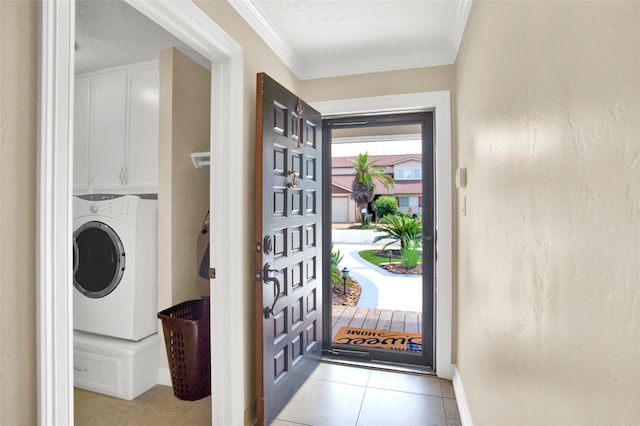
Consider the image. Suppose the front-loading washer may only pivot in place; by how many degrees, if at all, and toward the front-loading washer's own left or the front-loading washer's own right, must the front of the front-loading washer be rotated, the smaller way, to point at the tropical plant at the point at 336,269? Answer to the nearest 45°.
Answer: approximately 135° to the front-loading washer's own left

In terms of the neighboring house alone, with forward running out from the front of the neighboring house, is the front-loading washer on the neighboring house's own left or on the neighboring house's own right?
on the neighboring house's own right

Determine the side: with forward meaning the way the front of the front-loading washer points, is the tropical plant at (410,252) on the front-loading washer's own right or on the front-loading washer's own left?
on the front-loading washer's own left
